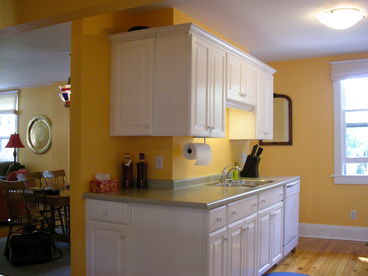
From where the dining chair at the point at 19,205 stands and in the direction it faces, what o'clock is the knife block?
The knife block is roughly at 2 o'clock from the dining chair.

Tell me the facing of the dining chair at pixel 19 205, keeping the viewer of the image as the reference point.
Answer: facing away from the viewer and to the right of the viewer

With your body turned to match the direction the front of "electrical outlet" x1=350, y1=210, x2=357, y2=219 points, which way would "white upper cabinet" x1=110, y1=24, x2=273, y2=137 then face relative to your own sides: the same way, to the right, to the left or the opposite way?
to the left

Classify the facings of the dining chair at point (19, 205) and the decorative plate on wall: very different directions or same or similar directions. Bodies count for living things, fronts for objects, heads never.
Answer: very different directions
